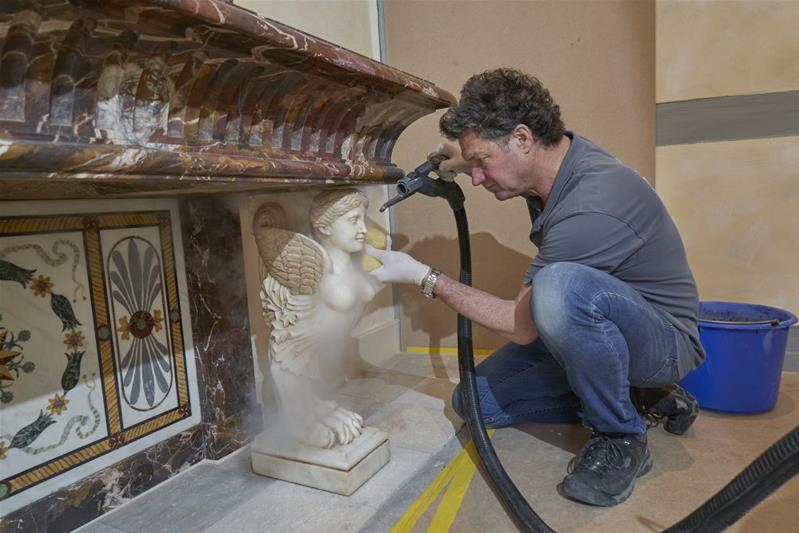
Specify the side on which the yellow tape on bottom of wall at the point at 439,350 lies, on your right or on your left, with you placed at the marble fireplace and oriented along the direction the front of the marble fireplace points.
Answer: on your left

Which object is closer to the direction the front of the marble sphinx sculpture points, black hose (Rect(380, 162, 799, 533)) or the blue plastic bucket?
the black hose

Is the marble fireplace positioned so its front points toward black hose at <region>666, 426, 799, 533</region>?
yes

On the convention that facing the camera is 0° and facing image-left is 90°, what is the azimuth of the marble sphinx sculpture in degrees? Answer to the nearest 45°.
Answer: approximately 315°

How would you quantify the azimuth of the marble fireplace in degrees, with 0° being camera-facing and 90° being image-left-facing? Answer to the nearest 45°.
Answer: approximately 315°

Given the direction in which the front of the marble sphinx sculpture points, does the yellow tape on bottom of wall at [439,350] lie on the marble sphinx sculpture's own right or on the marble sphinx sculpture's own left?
on the marble sphinx sculpture's own left

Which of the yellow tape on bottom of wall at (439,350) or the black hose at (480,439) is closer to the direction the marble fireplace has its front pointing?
the black hose
